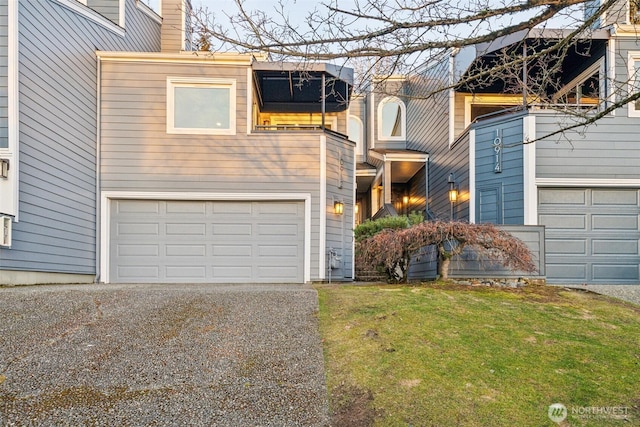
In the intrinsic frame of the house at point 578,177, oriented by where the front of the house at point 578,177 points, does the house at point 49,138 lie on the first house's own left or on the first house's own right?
on the first house's own right

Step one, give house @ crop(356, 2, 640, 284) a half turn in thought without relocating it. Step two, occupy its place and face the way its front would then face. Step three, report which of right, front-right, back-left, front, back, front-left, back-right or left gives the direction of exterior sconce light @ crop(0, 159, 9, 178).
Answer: back-left

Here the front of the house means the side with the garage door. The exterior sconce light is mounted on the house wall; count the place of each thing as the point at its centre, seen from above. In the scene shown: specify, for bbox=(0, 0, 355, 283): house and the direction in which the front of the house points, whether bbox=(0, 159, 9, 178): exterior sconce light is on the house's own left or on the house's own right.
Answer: on the house's own right

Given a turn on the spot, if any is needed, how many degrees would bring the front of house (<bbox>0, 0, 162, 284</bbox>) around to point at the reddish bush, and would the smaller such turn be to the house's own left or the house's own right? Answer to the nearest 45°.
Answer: approximately 45° to the house's own left

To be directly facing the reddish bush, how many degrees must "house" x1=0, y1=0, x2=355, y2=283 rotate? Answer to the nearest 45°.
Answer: approximately 45° to its left

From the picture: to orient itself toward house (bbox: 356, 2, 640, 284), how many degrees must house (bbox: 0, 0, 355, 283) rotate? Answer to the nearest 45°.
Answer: approximately 90° to its left

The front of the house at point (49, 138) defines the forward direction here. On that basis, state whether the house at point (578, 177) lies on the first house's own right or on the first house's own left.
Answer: on the first house's own left

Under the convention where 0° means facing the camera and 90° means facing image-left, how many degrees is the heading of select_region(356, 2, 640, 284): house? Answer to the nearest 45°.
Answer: approximately 0°

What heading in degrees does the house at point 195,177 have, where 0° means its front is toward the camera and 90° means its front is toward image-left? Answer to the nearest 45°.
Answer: approximately 0°

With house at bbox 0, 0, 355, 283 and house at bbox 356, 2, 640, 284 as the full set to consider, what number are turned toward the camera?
2
